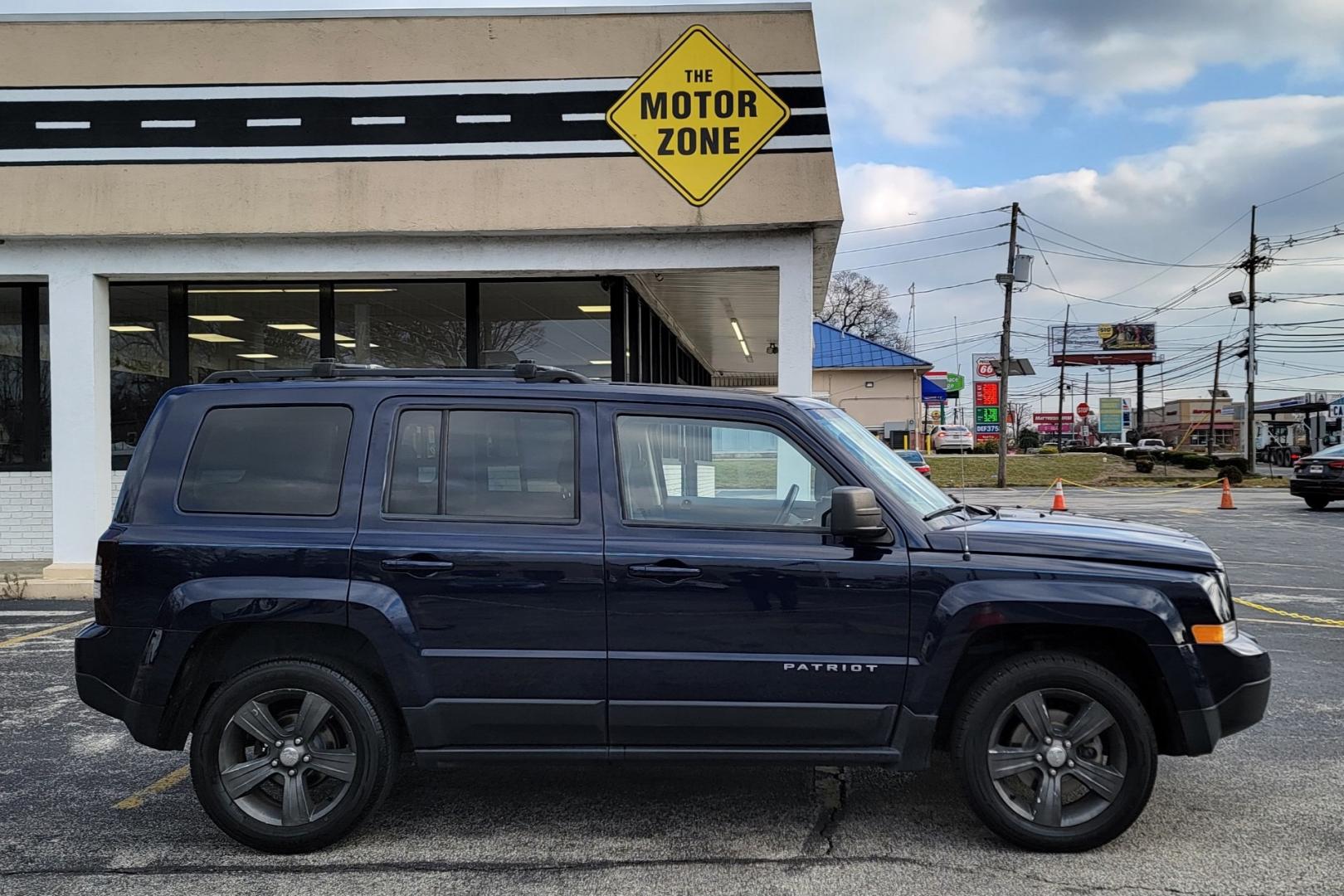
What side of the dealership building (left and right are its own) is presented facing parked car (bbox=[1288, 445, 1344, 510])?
left

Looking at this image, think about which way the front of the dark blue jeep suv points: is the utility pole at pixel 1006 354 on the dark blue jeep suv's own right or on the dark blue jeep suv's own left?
on the dark blue jeep suv's own left

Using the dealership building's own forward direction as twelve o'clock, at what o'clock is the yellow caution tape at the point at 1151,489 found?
The yellow caution tape is roughly at 8 o'clock from the dealership building.

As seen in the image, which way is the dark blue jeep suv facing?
to the viewer's right

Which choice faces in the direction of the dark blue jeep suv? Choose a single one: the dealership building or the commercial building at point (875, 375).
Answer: the dealership building

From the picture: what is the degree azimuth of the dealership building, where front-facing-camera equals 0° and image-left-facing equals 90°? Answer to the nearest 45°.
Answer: approximately 0°

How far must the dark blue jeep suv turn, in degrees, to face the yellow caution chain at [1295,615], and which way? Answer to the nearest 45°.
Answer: approximately 45° to its left
